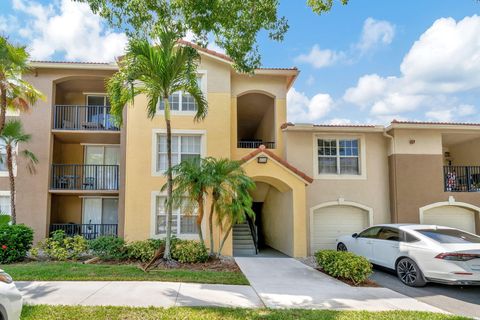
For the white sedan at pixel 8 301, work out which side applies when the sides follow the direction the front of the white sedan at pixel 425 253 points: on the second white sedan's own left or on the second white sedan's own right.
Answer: on the second white sedan's own left

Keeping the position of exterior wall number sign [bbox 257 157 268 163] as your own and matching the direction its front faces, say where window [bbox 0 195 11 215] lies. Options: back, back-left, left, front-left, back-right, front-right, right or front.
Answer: right

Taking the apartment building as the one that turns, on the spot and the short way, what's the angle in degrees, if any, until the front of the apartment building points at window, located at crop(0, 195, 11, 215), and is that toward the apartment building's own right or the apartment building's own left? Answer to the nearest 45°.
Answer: approximately 90° to the apartment building's own right

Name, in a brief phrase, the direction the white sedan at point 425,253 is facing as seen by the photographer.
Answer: facing away from the viewer and to the left of the viewer

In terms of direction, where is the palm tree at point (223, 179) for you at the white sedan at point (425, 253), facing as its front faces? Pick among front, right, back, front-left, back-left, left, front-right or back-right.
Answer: front-left

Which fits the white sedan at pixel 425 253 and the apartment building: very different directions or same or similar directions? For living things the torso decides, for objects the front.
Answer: very different directions

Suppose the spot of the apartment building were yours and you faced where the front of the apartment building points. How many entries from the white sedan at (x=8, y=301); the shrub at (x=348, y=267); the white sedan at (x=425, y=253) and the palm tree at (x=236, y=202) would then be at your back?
0

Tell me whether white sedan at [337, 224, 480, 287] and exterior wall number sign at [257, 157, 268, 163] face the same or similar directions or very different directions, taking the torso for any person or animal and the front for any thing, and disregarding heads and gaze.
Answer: very different directions

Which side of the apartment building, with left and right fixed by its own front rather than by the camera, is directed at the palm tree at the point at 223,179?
front

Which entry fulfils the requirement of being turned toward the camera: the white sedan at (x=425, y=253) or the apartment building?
the apartment building

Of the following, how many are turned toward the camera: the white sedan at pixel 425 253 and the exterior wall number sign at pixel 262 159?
1

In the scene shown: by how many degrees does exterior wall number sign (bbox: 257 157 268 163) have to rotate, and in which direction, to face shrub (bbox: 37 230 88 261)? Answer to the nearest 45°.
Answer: approximately 90° to its right

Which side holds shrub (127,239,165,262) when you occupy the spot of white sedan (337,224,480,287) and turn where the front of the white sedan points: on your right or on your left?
on your left

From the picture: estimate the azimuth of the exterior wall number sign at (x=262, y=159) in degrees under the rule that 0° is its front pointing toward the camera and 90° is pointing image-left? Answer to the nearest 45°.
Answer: approximately 0°

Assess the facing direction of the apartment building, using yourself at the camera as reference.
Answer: facing the viewer
